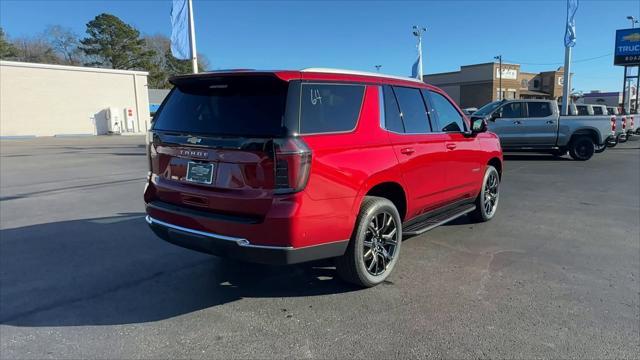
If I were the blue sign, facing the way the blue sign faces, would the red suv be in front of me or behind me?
in front

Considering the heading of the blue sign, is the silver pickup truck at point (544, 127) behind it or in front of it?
in front

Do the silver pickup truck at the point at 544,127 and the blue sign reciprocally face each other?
no

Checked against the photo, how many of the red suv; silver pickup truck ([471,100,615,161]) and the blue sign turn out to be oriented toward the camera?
1

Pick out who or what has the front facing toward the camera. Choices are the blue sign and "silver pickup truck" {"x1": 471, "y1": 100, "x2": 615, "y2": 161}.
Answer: the blue sign

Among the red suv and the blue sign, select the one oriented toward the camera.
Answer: the blue sign

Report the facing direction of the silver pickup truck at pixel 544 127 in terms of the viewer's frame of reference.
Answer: facing to the left of the viewer

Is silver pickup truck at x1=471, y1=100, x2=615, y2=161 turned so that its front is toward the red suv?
no

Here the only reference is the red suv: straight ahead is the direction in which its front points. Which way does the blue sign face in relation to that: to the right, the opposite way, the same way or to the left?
the opposite way

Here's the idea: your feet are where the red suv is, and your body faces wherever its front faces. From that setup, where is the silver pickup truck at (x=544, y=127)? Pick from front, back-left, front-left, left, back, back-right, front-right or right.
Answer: front

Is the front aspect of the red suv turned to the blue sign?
yes

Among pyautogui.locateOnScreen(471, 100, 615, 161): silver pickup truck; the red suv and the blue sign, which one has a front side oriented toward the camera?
the blue sign

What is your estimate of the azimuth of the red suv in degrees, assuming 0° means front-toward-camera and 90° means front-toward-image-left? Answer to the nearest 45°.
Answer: approximately 225°

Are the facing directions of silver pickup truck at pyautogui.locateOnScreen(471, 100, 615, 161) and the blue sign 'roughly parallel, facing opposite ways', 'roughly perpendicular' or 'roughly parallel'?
roughly perpendicular

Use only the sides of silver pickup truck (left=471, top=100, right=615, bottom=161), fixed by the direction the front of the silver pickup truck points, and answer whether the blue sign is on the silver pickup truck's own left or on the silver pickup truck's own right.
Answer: on the silver pickup truck's own right

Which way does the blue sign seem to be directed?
toward the camera
